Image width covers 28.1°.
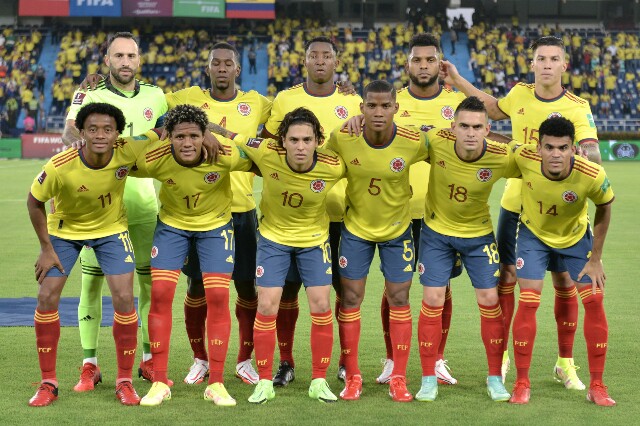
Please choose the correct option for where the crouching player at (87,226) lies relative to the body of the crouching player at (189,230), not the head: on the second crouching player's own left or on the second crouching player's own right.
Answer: on the second crouching player's own right

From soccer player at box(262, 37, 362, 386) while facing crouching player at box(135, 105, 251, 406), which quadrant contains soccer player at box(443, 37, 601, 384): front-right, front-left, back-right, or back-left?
back-left

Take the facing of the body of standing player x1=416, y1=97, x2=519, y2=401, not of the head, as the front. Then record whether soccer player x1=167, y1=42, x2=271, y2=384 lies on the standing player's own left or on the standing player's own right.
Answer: on the standing player's own right

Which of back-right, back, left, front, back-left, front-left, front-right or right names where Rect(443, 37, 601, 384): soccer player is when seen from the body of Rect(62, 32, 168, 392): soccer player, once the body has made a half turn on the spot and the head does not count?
right

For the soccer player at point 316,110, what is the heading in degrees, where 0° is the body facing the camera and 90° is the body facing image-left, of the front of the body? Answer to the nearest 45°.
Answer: approximately 0°

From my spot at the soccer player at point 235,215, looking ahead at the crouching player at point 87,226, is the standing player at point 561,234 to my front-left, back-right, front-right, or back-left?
back-left

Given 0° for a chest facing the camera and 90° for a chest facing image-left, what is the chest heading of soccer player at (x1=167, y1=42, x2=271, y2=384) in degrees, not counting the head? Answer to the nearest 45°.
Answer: approximately 0°

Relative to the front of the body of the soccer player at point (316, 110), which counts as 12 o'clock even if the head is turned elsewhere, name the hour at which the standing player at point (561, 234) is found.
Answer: The standing player is roughly at 10 o'clock from the soccer player.
